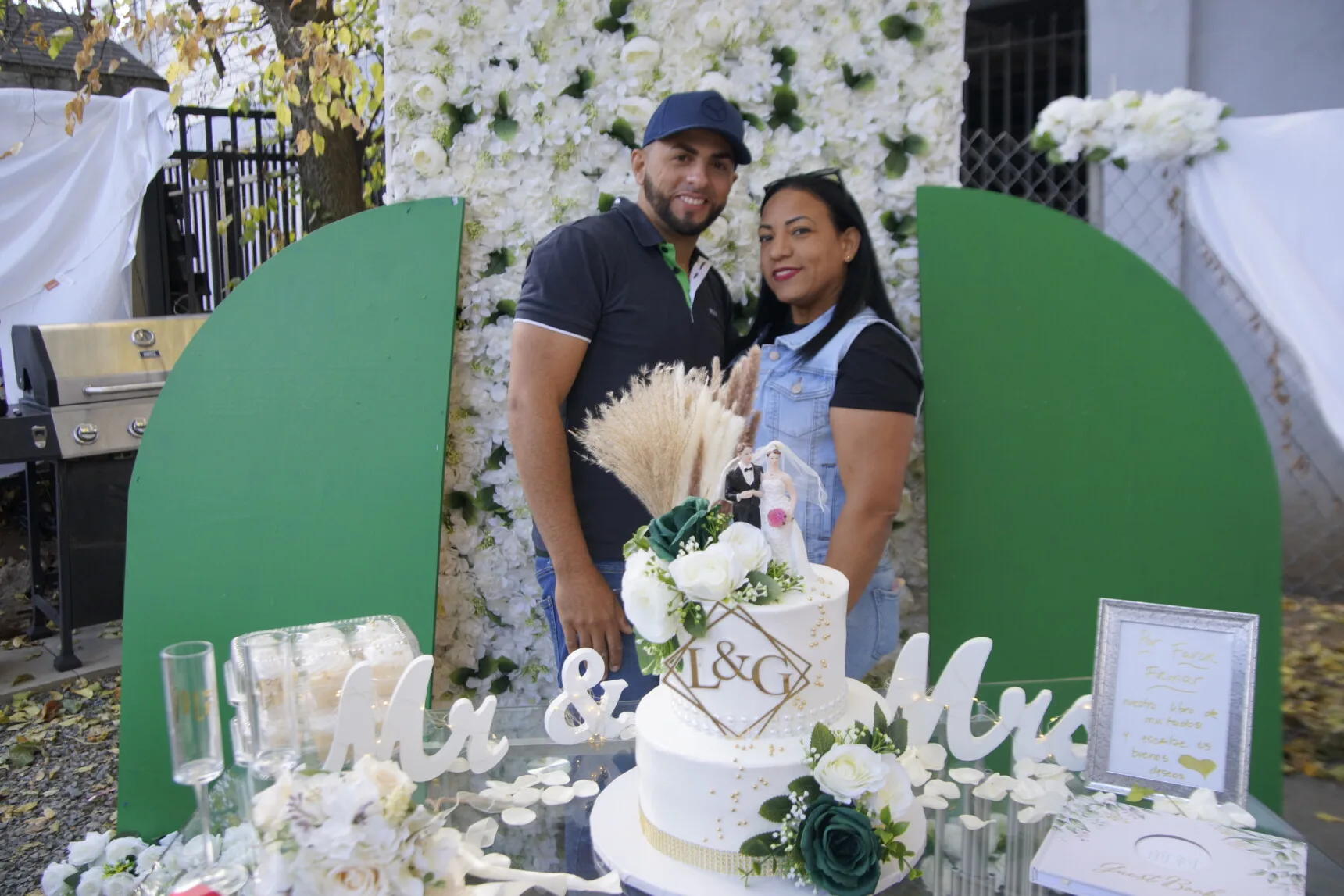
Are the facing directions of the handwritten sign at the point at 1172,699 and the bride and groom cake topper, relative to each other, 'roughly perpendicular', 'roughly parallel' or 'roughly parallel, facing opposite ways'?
roughly parallel

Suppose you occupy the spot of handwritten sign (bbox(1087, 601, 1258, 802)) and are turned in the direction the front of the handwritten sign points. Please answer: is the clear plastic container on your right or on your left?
on your right

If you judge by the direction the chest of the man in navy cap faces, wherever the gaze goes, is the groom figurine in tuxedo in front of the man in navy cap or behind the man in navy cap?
in front

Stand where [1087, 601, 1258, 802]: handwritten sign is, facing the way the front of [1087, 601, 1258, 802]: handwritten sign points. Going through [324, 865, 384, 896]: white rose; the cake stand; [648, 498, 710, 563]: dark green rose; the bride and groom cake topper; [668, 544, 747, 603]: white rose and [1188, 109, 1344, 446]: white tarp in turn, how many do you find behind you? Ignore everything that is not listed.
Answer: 1

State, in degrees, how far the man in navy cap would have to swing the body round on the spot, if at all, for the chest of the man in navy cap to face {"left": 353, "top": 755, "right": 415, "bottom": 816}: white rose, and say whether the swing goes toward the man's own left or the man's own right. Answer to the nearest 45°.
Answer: approximately 45° to the man's own right

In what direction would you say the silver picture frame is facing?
toward the camera

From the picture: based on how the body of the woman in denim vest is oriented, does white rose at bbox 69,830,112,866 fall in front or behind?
in front

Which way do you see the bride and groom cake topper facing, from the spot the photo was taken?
facing the viewer

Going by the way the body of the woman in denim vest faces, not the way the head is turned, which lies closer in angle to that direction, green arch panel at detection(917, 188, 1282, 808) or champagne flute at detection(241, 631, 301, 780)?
the champagne flute

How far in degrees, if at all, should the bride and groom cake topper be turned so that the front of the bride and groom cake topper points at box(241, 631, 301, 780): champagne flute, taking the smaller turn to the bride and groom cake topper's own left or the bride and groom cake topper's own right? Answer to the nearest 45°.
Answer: approximately 90° to the bride and groom cake topper's own right

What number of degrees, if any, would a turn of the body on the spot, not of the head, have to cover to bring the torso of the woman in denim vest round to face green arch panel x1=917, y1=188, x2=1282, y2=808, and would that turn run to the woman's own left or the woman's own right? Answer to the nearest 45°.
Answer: approximately 135° to the woman's own left
